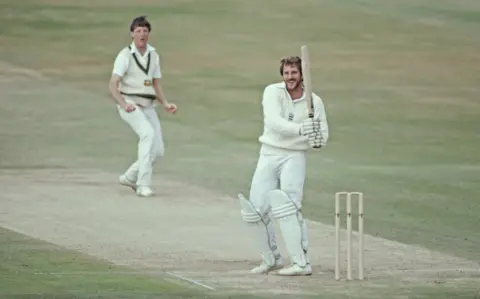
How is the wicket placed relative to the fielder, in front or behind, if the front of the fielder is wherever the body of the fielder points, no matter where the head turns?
in front

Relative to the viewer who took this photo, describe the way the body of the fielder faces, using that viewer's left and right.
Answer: facing the viewer and to the right of the viewer
